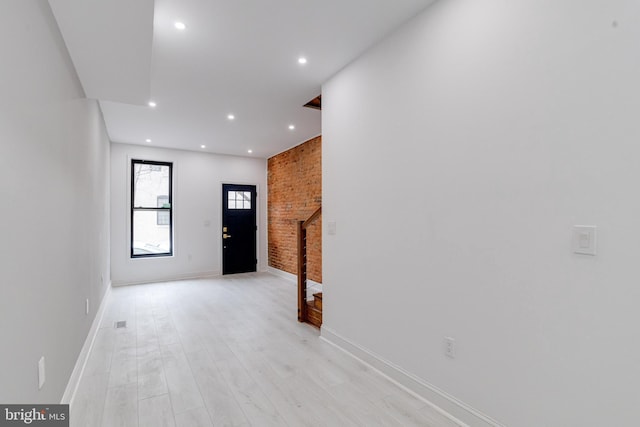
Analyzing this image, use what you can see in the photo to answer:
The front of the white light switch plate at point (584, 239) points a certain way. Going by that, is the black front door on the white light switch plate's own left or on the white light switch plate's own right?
on the white light switch plate's own right

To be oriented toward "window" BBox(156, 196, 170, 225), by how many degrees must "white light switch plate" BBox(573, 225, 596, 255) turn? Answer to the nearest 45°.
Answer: approximately 90° to its right
